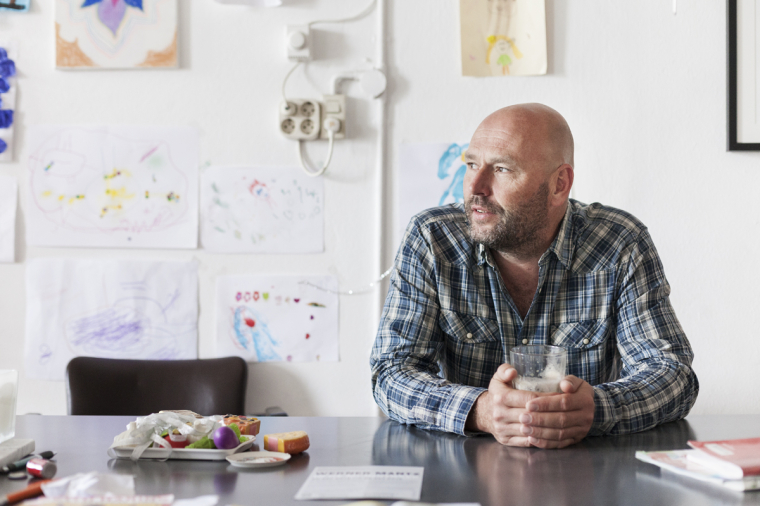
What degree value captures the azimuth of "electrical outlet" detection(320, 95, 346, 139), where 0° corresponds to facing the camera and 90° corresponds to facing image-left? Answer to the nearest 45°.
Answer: approximately 0°

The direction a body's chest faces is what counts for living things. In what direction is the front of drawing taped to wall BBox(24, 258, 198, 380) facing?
toward the camera

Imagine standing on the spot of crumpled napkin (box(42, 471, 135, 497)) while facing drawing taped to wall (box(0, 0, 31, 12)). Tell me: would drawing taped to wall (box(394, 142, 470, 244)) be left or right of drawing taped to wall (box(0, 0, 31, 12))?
right

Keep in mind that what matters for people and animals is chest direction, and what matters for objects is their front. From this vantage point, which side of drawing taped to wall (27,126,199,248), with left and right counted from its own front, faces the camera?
front

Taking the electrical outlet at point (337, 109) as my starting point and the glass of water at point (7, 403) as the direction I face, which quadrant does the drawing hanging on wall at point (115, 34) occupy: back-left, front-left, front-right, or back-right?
front-right

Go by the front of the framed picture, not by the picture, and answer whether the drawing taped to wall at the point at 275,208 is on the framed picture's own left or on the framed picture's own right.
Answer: on the framed picture's own right

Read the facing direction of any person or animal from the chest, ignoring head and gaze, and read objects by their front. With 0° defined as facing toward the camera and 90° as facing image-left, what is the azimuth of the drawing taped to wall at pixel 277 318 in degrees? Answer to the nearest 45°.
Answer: approximately 0°

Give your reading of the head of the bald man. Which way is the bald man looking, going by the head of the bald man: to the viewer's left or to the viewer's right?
to the viewer's left

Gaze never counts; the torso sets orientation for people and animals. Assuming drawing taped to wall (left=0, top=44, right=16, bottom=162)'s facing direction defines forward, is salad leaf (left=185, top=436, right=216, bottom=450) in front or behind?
in front

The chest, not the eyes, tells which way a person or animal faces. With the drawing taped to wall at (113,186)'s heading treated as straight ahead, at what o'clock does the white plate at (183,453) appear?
The white plate is roughly at 12 o'clock from the drawing taped to wall.
